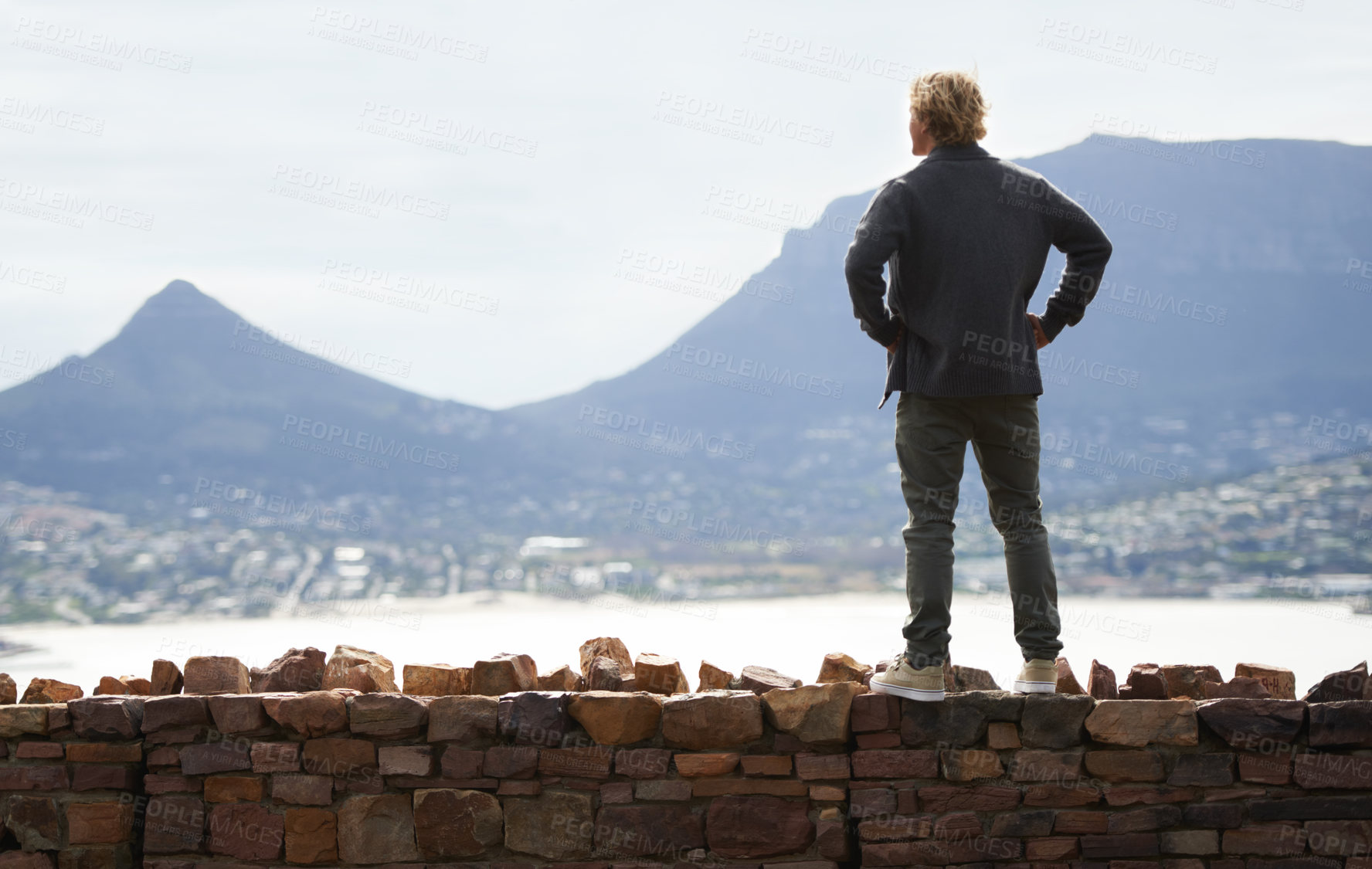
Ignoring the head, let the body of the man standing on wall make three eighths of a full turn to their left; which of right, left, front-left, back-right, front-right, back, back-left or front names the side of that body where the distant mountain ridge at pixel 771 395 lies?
back

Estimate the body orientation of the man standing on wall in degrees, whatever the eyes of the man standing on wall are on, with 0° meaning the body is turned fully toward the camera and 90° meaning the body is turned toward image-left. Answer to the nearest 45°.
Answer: approximately 135°

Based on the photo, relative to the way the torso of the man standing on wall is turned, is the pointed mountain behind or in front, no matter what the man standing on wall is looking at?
in front

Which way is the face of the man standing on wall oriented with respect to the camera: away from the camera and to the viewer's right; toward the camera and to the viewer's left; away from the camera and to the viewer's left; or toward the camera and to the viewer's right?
away from the camera and to the viewer's left
